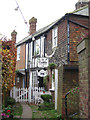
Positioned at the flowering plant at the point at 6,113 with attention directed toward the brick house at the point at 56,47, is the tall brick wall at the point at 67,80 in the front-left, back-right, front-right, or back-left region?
front-right

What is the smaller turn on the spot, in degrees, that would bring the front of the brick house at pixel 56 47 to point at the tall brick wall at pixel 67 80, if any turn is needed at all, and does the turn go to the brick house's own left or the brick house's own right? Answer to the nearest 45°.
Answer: approximately 45° to the brick house's own left

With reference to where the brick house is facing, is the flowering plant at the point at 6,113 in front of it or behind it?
in front

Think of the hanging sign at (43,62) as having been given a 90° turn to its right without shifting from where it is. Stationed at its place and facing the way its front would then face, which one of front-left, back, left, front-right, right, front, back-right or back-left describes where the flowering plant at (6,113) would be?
left

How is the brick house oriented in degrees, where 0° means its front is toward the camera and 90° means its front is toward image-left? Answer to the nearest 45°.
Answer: approximately 45°

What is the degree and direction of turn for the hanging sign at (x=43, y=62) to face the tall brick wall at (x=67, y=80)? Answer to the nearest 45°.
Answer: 0° — it already faces it

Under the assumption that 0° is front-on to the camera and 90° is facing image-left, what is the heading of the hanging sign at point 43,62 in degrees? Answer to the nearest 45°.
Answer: approximately 0°
